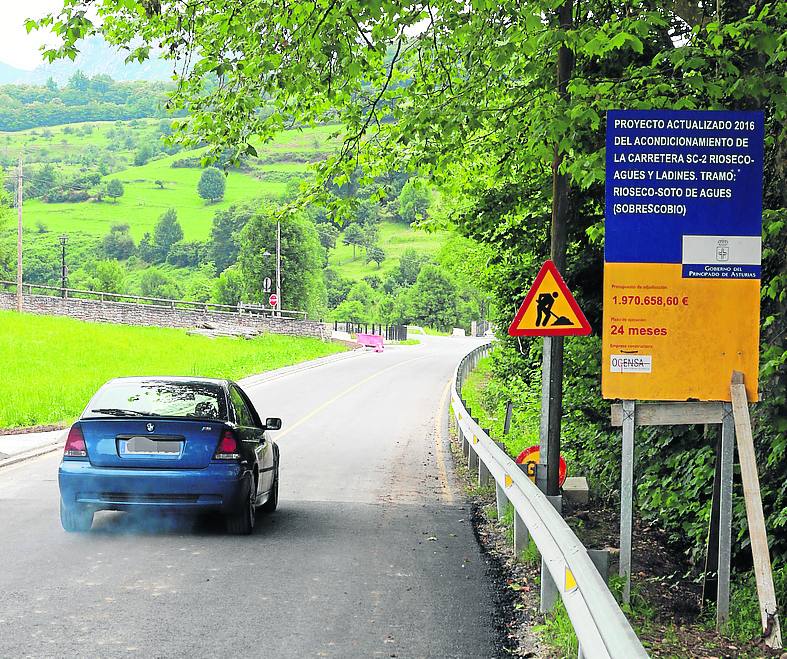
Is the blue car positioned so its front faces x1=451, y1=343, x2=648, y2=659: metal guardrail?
no

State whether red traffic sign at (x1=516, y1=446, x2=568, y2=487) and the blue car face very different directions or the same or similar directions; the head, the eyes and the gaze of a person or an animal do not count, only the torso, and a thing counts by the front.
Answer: very different directions

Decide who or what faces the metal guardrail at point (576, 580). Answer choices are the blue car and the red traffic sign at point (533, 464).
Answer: the red traffic sign

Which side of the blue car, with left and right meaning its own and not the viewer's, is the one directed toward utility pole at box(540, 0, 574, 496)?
right

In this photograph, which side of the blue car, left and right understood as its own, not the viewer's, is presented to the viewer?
back

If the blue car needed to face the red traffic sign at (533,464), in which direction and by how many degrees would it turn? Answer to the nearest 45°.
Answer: approximately 90° to its right

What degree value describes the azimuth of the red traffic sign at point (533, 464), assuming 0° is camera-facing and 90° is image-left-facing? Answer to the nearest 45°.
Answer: approximately 0°

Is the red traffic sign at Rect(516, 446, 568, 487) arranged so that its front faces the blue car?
no

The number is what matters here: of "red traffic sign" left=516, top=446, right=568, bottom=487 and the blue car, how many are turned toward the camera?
1

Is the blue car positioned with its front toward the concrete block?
no

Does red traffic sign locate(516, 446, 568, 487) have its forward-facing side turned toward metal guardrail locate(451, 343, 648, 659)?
yes

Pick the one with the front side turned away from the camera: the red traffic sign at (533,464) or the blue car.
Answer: the blue car
